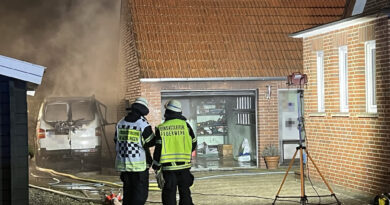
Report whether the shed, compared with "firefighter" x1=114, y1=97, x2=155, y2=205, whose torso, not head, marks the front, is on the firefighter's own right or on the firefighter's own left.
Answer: on the firefighter's own left

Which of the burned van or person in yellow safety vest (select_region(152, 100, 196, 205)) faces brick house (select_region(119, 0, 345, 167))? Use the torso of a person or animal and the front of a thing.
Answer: the person in yellow safety vest

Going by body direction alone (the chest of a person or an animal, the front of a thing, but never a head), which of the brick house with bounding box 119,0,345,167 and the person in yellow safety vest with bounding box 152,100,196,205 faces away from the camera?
the person in yellow safety vest

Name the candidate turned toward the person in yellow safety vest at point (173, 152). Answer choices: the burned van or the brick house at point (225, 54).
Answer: the brick house

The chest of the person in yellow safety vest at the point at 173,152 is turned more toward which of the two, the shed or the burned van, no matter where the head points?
the burned van

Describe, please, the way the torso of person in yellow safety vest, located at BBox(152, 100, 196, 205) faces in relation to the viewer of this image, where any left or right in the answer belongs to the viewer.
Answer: facing away from the viewer

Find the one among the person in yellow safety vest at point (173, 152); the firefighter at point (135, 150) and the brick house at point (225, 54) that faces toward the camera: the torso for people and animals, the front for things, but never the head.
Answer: the brick house

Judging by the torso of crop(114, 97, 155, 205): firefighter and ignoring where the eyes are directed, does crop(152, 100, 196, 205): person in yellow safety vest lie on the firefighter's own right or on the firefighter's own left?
on the firefighter's own right

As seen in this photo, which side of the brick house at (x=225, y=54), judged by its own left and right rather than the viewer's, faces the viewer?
front

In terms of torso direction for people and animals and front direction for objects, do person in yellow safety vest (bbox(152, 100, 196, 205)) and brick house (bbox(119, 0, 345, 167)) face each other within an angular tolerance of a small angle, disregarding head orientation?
yes

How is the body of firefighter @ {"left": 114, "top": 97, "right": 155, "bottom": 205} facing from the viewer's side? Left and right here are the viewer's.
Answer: facing away from the viewer and to the right of the viewer
